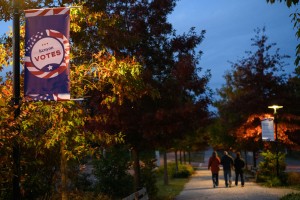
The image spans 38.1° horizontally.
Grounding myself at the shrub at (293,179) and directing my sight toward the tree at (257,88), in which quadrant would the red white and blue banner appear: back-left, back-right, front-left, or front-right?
back-left

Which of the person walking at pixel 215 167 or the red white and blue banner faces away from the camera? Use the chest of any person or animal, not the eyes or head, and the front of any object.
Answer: the person walking

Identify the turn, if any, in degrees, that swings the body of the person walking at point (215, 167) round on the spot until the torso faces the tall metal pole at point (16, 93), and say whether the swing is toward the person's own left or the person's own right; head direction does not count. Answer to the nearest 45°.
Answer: approximately 180°

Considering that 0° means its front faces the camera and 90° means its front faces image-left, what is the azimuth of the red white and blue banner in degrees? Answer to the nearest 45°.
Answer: approximately 0°

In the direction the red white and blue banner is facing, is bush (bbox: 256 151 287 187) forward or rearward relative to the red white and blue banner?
rearward

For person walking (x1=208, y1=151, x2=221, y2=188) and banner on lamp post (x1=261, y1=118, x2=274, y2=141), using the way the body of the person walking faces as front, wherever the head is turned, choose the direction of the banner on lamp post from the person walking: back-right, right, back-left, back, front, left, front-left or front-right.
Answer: right

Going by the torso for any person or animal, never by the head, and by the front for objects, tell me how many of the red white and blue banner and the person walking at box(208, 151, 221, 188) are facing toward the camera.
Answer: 1

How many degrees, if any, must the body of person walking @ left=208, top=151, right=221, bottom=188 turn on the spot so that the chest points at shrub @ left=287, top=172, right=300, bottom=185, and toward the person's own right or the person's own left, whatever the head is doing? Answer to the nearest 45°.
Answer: approximately 90° to the person's own right

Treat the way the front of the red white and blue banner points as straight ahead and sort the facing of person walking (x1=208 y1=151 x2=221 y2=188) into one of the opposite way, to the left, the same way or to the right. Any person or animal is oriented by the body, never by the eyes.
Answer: the opposite way

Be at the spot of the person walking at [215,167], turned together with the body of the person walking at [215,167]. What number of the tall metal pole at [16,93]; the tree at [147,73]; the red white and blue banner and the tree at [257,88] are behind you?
3

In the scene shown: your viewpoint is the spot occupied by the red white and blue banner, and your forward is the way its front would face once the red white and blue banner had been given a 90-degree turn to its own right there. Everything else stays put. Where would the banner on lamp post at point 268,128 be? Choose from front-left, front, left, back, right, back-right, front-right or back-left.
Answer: back-right

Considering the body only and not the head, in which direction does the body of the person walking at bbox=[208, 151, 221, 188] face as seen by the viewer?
away from the camera

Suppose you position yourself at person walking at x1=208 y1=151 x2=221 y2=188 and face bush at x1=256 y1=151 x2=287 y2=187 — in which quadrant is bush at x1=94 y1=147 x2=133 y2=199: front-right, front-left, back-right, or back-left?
back-right

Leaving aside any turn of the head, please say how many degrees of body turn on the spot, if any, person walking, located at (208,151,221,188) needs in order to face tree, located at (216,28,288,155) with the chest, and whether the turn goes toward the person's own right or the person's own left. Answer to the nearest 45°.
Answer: approximately 45° to the person's own right

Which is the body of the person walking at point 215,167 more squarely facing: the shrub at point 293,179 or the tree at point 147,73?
the shrub
